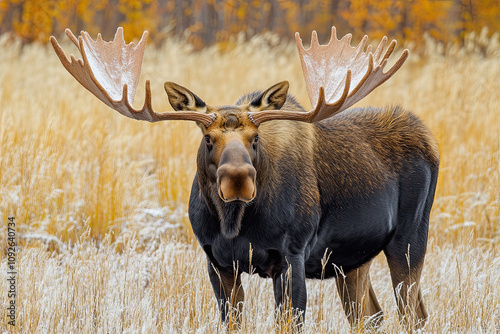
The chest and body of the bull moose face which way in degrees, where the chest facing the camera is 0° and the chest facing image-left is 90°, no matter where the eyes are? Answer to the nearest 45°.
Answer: approximately 45°
